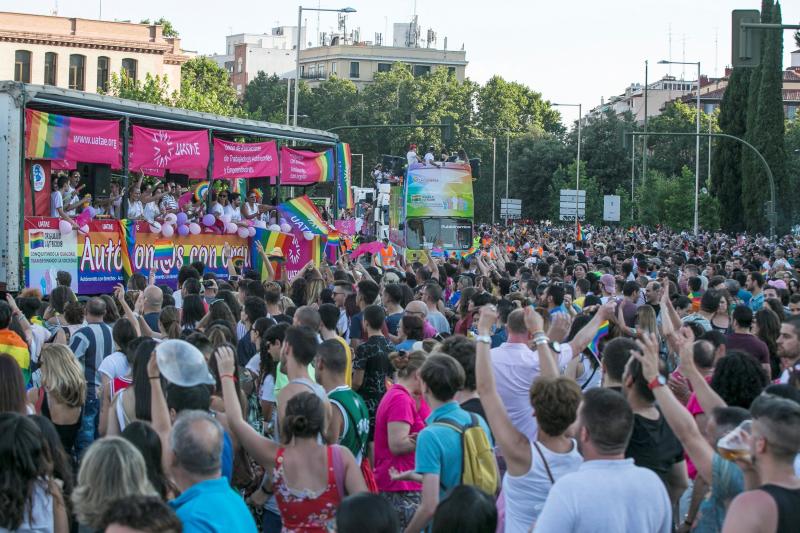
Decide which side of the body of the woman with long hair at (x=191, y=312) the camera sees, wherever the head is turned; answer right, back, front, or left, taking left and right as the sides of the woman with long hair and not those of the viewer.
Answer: back

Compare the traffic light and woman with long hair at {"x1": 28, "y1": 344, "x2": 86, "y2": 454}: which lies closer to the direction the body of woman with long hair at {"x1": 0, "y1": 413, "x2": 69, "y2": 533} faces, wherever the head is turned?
the woman with long hair

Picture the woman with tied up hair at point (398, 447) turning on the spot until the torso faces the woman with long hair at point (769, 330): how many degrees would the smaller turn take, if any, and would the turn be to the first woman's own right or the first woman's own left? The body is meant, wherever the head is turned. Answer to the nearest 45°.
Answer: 0° — they already face them

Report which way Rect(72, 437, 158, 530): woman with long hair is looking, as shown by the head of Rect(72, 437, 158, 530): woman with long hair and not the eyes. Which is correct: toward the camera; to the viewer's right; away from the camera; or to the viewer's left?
away from the camera

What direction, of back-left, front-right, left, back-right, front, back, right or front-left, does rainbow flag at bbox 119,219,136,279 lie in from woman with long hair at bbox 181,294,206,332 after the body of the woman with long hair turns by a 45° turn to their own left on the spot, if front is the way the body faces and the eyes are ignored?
front-right

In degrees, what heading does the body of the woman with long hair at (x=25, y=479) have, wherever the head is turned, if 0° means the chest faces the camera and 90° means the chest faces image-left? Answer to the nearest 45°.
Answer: approximately 180°

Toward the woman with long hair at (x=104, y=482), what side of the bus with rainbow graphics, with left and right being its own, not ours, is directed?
front

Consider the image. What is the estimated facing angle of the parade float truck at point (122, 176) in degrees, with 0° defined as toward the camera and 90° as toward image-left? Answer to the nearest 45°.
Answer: approximately 45°

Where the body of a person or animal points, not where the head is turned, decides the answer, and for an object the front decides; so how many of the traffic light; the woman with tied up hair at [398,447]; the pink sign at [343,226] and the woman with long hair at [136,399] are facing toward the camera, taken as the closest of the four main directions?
1

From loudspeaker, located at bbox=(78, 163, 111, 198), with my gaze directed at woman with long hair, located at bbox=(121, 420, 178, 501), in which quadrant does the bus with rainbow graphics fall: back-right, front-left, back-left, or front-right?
back-left

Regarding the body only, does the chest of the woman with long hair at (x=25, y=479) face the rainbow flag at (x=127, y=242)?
yes

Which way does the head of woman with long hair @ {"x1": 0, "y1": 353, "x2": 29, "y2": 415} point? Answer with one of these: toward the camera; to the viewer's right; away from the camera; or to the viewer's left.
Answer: away from the camera

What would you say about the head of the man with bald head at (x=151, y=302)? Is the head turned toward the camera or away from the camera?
away from the camera

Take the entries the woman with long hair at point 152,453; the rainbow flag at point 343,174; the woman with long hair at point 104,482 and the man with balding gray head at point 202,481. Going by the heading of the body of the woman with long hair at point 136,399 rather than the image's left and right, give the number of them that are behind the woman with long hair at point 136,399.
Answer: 3

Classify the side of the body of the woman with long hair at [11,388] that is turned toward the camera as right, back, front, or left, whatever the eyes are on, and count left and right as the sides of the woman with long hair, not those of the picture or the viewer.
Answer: back

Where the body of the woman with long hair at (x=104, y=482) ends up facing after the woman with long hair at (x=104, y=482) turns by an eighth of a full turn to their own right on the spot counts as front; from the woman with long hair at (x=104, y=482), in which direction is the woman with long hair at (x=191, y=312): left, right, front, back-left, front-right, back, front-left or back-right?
front-left

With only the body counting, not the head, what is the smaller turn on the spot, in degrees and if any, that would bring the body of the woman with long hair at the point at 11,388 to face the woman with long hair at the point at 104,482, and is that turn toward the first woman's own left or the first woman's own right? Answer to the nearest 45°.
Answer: approximately 180°

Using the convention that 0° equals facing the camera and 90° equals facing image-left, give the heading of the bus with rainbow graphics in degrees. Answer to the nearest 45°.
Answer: approximately 0°

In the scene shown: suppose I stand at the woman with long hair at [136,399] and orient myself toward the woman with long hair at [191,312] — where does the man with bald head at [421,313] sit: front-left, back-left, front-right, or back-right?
front-right
